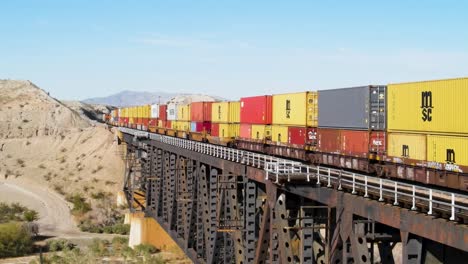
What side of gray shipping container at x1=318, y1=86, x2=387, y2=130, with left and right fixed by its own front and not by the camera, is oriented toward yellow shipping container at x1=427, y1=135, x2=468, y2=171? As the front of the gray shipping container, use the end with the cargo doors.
front

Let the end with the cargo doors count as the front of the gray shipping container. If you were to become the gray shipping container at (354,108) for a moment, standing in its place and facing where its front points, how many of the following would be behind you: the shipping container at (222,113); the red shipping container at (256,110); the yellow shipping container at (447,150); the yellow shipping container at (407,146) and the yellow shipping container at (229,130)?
3

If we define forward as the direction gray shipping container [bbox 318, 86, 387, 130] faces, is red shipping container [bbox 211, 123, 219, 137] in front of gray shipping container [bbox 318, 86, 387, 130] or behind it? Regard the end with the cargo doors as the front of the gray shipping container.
behind

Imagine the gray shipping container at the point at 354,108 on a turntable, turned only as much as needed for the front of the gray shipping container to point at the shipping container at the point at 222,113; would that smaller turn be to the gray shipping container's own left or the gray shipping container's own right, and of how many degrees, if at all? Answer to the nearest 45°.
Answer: approximately 180°

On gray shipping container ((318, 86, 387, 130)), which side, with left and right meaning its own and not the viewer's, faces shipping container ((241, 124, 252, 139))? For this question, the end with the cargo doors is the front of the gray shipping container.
back
